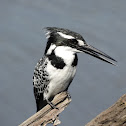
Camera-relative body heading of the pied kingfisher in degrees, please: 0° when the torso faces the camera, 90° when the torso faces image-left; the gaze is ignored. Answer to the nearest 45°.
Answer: approximately 315°
